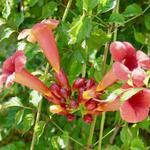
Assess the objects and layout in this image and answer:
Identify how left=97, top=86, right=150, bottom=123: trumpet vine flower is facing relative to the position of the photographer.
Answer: facing the viewer and to the right of the viewer

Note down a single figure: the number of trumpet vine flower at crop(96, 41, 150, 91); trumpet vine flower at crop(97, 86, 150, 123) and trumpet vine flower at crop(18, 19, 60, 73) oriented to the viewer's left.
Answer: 1

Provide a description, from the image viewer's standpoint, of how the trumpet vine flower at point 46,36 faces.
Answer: facing to the left of the viewer

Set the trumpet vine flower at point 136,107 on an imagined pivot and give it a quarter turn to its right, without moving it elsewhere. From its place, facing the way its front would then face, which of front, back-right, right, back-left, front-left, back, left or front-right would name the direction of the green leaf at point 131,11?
back-right

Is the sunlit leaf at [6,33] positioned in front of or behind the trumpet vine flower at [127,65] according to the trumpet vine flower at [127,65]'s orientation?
behind

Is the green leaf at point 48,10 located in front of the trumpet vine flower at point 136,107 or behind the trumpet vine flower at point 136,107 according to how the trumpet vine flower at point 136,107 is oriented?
behind

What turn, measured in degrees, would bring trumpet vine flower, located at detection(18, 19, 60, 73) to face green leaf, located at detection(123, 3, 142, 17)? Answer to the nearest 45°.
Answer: approximately 135° to its right

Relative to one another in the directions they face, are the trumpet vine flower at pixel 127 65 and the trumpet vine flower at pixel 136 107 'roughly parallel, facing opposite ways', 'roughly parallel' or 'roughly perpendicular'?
roughly parallel

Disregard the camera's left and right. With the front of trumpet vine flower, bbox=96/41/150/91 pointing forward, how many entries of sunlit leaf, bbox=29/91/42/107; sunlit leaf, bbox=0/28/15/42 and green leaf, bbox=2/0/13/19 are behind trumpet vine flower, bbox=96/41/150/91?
3

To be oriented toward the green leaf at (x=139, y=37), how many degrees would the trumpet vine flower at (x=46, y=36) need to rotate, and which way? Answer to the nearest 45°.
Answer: approximately 135° to its right
